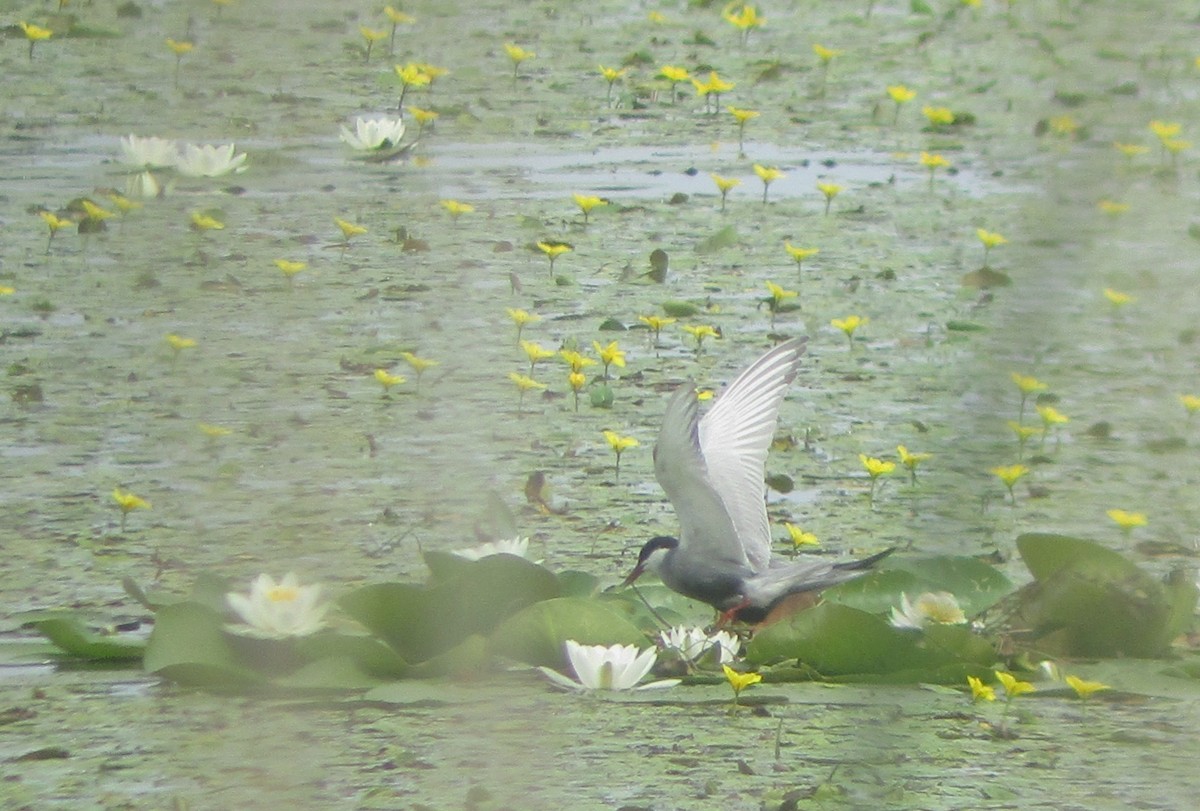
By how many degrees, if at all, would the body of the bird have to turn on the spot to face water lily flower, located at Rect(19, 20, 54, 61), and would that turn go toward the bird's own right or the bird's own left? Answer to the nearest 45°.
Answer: approximately 45° to the bird's own right

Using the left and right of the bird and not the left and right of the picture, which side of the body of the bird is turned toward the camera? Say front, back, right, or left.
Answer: left

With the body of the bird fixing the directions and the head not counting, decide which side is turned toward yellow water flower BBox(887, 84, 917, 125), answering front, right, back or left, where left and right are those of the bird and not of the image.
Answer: right

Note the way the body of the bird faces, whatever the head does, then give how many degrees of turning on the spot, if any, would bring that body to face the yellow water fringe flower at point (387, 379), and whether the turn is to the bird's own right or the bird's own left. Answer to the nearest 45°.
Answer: approximately 45° to the bird's own right

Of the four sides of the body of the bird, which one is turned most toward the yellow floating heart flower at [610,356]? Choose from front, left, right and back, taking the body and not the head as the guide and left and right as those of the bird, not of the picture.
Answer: right

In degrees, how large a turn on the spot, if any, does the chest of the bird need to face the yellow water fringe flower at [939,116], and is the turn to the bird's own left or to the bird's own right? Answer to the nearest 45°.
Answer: approximately 90° to the bird's own right

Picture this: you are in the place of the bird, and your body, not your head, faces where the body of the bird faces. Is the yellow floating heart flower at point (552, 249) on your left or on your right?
on your right

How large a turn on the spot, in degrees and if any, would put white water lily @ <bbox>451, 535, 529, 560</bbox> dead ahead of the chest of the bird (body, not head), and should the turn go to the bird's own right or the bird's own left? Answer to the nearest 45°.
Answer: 0° — it already faces it
